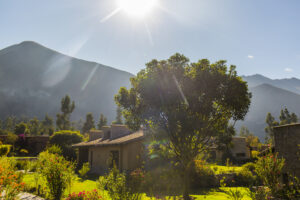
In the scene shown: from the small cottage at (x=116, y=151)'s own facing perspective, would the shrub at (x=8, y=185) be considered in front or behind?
in front

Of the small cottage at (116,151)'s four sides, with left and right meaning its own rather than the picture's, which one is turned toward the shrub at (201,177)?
left

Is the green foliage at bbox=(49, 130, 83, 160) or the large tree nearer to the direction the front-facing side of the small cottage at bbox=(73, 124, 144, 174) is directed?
the large tree

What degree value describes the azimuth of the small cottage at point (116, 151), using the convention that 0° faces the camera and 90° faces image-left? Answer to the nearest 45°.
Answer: approximately 45°

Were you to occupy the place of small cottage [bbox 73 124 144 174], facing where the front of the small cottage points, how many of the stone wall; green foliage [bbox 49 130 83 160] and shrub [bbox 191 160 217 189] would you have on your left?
2

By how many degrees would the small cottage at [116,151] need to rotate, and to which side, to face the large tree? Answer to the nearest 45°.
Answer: approximately 45° to its left
